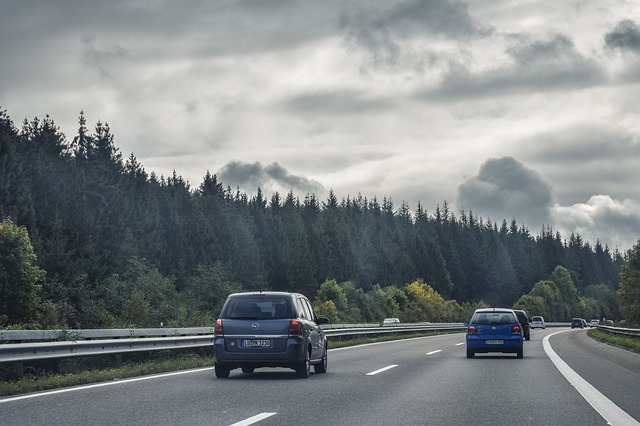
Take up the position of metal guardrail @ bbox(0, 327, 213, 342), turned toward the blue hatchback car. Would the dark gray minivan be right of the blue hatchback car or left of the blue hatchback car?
right

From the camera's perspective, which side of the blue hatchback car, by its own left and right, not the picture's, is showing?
back

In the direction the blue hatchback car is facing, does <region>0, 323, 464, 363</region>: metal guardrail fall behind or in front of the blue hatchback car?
behind

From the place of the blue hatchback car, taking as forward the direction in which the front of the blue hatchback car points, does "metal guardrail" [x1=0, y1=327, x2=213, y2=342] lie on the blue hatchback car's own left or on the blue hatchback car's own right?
on the blue hatchback car's own left

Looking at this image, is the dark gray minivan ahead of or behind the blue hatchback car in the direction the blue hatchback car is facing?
behind
